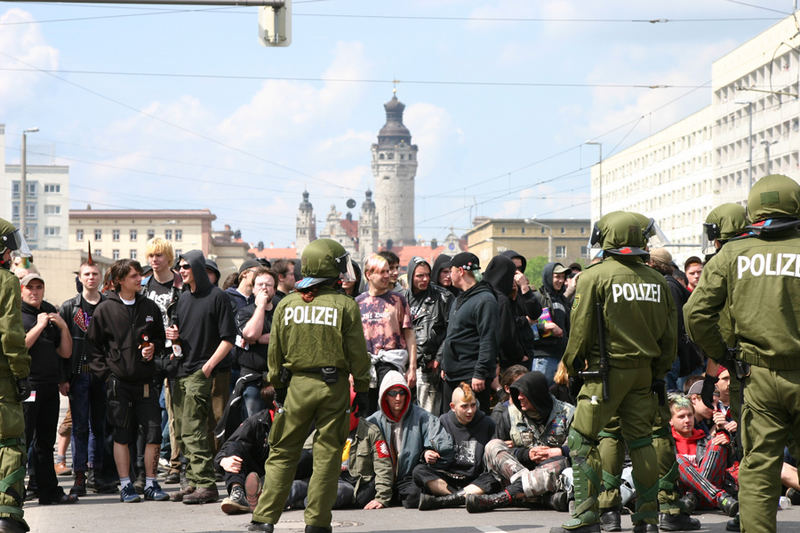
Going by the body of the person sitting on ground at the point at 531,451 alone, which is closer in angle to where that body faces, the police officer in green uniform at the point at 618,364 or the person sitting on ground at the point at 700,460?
the police officer in green uniform

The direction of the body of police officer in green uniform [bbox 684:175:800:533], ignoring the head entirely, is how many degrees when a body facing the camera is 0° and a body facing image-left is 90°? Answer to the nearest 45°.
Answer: approximately 180°

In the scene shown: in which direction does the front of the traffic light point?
away from the camera

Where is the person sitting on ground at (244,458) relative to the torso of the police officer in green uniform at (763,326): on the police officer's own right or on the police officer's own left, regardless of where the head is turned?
on the police officer's own left

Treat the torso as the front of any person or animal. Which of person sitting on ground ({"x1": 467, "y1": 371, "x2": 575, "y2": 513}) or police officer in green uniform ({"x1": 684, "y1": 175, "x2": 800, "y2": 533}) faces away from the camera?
the police officer in green uniform

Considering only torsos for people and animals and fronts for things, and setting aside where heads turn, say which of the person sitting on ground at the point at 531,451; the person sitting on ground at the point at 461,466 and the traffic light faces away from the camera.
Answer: the traffic light

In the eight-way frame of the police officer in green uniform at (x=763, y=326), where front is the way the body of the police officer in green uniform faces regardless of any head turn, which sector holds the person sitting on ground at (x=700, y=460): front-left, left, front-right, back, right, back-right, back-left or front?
front

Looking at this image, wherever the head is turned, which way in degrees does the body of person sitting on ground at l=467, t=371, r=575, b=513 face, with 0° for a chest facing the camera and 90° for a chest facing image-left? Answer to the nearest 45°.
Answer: approximately 45°

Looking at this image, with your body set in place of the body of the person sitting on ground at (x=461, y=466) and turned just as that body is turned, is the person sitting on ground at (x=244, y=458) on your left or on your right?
on your right

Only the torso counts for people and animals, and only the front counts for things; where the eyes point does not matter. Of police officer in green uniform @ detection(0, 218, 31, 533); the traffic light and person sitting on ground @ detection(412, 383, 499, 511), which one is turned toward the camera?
the person sitting on ground

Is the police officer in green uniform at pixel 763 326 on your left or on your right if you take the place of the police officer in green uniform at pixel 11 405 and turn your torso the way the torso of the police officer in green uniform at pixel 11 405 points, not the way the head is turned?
on your right
